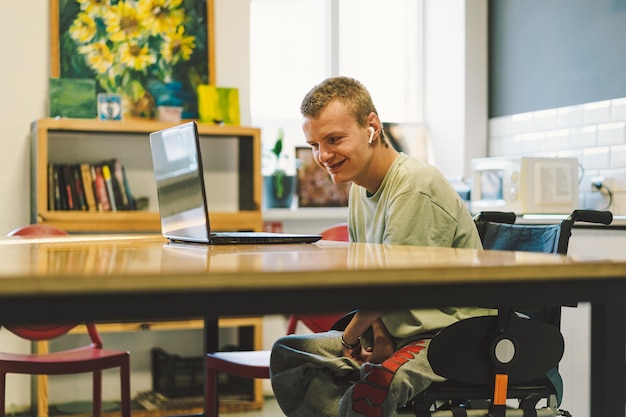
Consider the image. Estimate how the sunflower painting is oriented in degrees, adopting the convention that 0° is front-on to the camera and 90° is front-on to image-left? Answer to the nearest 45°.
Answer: approximately 0°

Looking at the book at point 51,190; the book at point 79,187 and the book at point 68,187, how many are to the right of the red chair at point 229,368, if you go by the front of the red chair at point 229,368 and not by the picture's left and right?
3

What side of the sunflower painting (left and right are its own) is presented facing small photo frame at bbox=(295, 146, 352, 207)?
left

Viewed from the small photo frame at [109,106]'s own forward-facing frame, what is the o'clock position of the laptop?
The laptop is roughly at 12 o'clock from the small photo frame.

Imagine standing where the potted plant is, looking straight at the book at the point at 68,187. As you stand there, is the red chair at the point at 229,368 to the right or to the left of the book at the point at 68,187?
left

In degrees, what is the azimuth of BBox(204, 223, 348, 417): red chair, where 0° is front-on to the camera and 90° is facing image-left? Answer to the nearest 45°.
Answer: approximately 45°
